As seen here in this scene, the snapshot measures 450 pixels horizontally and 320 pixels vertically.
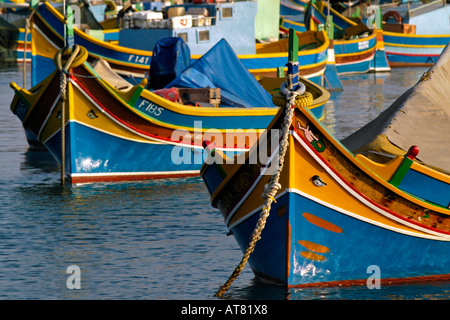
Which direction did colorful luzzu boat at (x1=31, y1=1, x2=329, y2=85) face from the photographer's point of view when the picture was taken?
facing to the left of the viewer

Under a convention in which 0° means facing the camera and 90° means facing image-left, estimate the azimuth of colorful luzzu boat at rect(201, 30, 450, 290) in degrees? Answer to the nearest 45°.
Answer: approximately 45°

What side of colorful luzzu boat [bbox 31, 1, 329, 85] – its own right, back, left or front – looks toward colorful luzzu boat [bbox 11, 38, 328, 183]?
left

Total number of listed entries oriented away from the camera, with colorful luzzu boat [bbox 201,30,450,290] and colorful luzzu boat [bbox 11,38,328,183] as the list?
0

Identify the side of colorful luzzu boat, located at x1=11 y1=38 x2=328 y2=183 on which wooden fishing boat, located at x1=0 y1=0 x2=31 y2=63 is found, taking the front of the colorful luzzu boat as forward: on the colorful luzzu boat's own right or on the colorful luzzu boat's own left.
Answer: on the colorful luzzu boat's own right

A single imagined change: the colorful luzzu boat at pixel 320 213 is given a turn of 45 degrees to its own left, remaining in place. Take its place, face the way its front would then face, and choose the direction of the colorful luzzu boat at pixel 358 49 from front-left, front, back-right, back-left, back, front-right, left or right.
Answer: back

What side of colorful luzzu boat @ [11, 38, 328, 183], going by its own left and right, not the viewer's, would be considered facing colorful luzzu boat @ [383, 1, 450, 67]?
back
